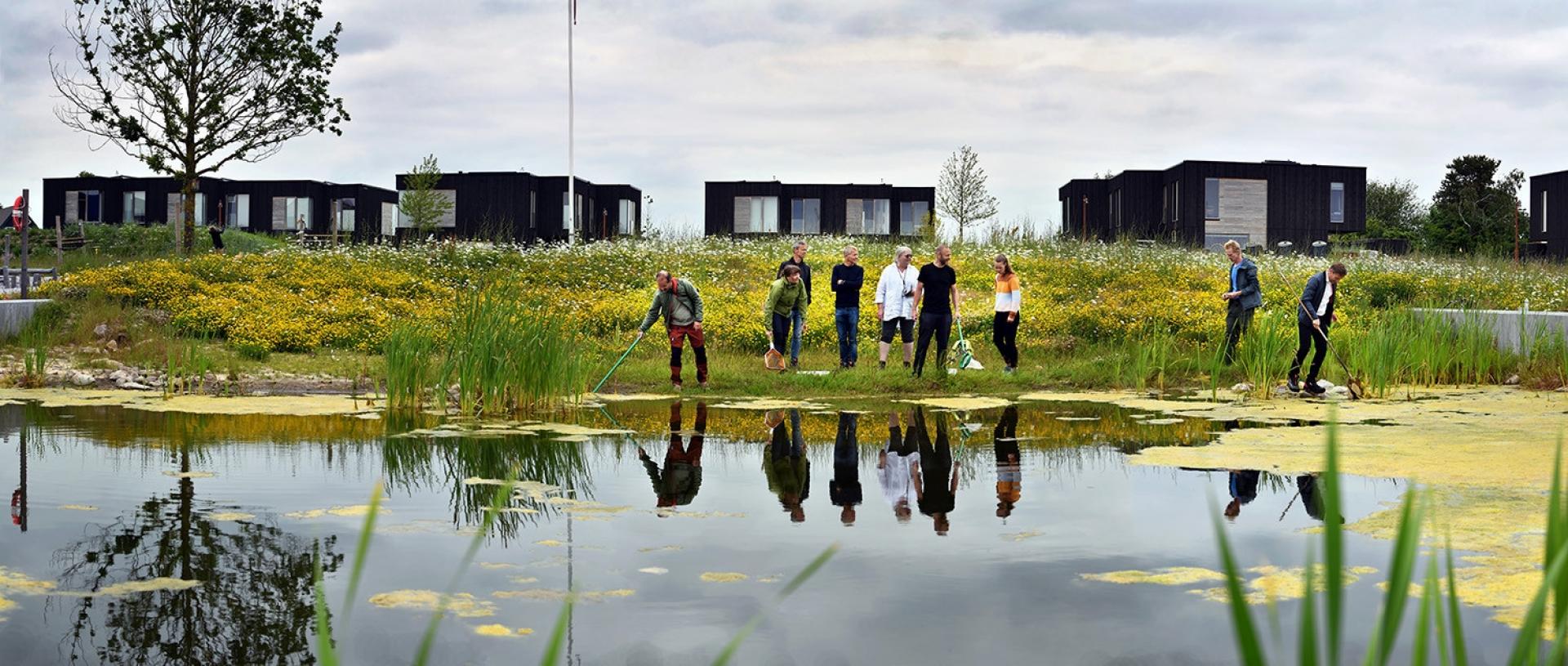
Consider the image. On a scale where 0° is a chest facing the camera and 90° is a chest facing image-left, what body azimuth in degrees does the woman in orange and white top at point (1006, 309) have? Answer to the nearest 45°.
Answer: approximately 45°

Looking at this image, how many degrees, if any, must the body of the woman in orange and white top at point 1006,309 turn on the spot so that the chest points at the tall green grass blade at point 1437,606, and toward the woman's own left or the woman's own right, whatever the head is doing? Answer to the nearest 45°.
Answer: approximately 45° to the woman's own left
